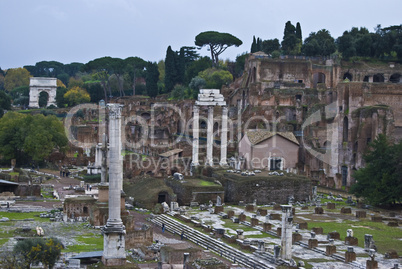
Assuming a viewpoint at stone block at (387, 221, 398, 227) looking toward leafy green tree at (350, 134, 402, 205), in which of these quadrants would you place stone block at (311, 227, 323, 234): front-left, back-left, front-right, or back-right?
back-left

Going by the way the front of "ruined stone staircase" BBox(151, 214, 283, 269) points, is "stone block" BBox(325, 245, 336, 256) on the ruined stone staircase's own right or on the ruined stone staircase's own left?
on the ruined stone staircase's own left

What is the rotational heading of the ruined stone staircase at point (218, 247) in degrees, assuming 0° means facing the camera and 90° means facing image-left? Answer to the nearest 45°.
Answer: approximately 45°

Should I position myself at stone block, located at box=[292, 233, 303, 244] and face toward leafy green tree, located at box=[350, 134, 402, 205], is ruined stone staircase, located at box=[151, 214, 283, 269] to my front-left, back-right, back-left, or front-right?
back-left

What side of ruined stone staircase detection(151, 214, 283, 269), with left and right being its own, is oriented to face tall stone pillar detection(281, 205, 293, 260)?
left

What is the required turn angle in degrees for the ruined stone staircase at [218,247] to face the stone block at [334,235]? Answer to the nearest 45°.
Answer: approximately 135° to its left

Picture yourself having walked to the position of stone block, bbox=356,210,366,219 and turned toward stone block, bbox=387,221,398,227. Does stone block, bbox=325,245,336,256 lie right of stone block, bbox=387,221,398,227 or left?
right

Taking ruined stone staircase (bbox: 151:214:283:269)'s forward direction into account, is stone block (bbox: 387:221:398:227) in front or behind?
behind
